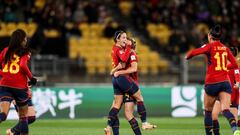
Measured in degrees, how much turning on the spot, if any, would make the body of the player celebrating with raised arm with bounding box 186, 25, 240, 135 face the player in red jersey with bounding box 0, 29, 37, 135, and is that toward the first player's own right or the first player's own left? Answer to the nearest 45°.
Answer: approximately 45° to the first player's own left

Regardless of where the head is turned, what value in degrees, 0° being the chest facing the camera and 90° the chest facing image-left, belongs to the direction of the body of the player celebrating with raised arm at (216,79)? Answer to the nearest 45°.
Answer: approximately 135°

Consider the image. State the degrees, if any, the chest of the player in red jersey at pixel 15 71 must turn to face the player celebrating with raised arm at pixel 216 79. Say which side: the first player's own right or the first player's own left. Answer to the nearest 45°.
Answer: approximately 45° to the first player's own right
